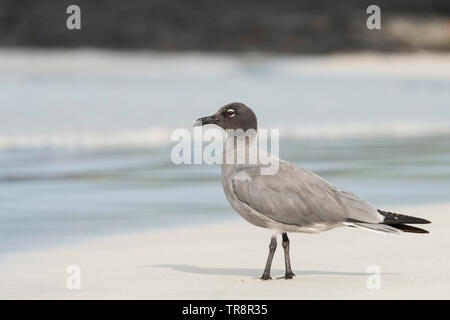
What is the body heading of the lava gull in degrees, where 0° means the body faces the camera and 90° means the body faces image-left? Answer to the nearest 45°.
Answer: approximately 90°
